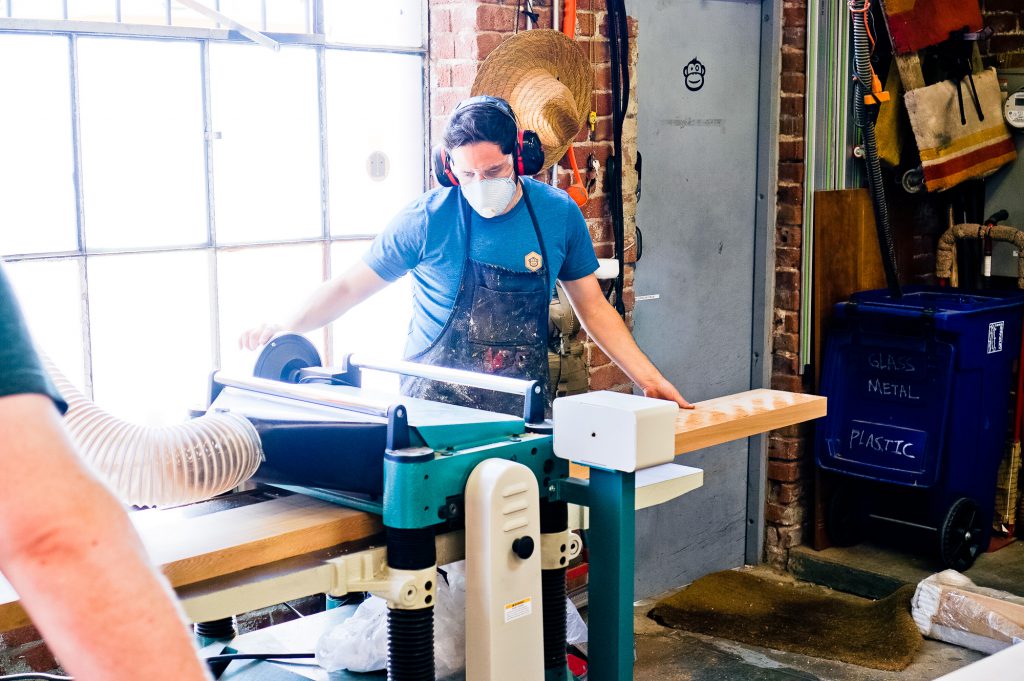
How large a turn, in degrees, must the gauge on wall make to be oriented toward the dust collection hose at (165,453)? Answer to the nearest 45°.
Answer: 0° — it already faces it

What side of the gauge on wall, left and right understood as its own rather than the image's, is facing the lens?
front

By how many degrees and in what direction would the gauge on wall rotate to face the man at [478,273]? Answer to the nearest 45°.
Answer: approximately 45° to its right

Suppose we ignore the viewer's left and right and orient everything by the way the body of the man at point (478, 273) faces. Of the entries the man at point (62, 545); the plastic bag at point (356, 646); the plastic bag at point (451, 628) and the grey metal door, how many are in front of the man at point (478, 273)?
3

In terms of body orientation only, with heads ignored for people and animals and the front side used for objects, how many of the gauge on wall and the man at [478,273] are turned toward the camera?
2

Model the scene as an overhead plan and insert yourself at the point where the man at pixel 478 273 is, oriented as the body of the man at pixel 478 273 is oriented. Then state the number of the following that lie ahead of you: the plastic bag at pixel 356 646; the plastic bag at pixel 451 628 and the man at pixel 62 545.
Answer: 3

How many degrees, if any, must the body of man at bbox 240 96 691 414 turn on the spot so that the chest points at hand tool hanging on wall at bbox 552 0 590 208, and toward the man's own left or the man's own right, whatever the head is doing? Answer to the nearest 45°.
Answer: approximately 135° to the man's own left

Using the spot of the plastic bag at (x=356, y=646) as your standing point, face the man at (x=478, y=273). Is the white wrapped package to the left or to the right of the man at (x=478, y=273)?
right

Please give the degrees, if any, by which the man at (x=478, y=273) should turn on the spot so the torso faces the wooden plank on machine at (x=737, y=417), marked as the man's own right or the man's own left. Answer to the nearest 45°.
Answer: approximately 45° to the man's own left

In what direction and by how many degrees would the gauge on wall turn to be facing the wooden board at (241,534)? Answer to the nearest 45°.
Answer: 0° — it already faces it

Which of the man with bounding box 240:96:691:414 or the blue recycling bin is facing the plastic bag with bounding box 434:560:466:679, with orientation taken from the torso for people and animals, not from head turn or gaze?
the man

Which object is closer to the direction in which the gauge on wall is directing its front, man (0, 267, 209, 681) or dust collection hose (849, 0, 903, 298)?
the man

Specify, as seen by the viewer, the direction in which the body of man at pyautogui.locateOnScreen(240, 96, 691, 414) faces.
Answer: toward the camera
